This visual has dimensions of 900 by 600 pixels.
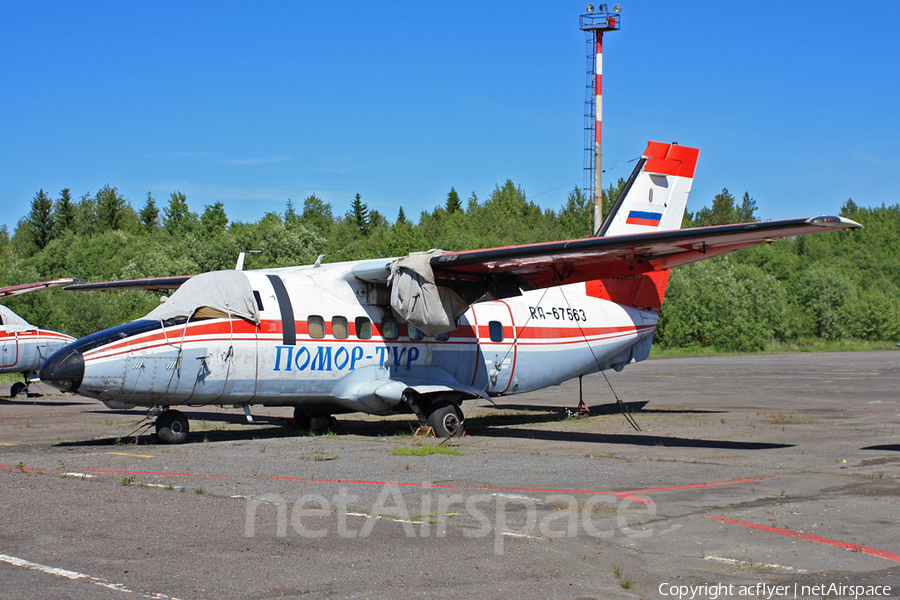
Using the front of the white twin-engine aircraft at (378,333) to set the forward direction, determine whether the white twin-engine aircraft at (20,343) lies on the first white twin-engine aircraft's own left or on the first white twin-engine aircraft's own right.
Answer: on the first white twin-engine aircraft's own right

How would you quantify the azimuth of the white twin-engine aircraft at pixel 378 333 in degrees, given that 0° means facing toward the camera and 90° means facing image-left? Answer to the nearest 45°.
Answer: approximately 45°
